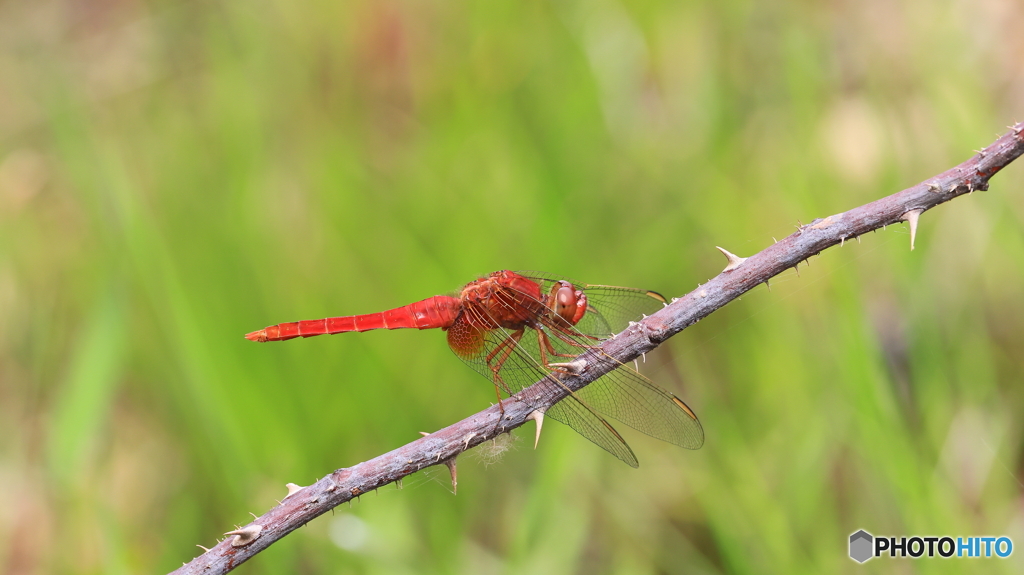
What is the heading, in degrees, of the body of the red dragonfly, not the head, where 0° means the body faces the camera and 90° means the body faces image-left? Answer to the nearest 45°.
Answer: approximately 270°
